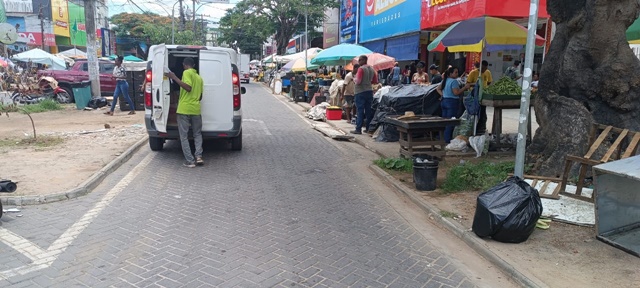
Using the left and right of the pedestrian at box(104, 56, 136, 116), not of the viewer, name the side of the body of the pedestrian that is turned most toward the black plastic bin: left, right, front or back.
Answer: left

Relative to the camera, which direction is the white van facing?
away from the camera

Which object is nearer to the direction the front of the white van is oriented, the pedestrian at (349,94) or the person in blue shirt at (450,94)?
the pedestrian

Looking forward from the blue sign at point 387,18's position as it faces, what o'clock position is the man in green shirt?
The man in green shirt is roughly at 11 o'clock from the blue sign.

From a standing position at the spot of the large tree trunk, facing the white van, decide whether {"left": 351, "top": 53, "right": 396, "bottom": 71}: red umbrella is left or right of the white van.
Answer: right

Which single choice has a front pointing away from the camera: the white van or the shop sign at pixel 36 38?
the white van

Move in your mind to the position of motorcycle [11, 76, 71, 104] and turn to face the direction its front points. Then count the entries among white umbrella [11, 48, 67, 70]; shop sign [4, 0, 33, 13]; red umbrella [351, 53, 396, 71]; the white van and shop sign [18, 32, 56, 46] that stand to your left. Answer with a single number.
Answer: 3

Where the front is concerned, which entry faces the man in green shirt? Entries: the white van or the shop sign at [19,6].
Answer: the shop sign
